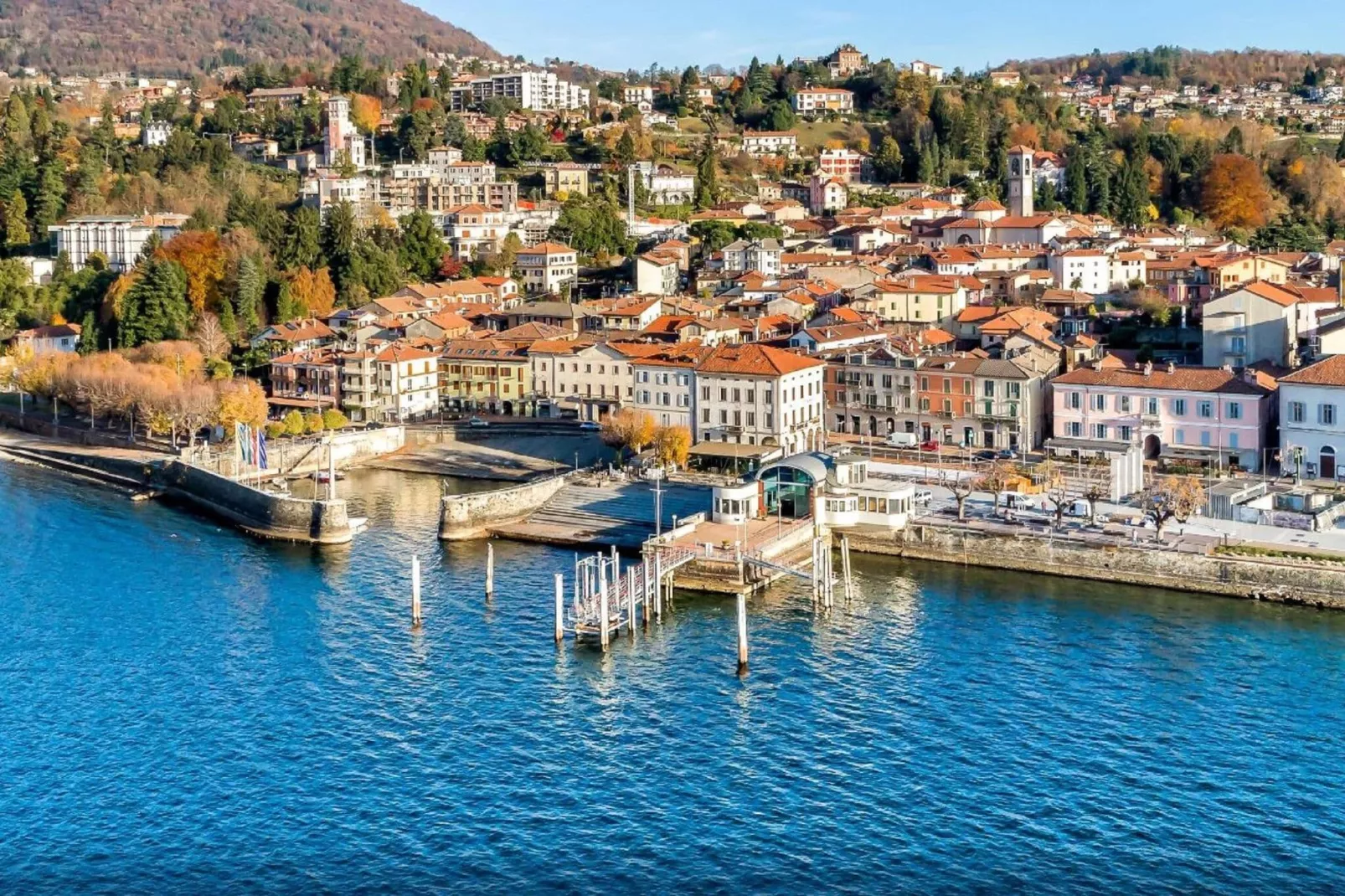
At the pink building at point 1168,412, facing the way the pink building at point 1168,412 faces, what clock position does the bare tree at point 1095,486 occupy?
The bare tree is roughly at 1 o'clock from the pink building.

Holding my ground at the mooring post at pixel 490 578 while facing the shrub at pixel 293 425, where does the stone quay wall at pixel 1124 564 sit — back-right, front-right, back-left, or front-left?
back-right

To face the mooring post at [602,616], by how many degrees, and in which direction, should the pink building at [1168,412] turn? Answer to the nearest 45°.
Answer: approximately 45° to its right

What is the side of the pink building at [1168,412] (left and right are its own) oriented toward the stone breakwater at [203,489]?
right

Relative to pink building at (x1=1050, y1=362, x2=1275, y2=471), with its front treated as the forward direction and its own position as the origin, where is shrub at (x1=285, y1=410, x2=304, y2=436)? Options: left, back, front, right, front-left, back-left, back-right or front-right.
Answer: right

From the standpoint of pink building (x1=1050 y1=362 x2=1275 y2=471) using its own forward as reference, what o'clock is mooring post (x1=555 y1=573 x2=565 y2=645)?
The mooring post is roughly at 1 o'clock from the pink building.

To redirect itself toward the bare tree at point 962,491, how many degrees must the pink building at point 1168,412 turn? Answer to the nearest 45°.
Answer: approximately 45° to its right

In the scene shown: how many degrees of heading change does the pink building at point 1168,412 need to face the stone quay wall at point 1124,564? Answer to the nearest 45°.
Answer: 0° — it already faces it

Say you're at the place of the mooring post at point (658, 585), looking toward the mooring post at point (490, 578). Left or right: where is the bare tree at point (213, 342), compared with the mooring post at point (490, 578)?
right

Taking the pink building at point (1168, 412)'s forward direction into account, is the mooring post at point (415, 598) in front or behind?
in front

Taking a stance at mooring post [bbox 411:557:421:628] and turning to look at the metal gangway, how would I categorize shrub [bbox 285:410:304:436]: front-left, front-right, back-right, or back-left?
back-left

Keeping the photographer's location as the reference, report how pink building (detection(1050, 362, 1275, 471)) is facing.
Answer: facing the viewer

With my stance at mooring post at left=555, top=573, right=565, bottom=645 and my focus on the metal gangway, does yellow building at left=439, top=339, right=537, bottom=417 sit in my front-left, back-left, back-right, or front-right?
front-left

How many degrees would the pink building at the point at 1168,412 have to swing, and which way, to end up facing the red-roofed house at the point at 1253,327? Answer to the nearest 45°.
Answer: approximately 180°

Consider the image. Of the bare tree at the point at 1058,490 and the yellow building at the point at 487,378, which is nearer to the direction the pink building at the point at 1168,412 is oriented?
the bare tree

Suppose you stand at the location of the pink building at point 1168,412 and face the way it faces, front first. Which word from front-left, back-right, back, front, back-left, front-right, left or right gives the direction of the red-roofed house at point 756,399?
right

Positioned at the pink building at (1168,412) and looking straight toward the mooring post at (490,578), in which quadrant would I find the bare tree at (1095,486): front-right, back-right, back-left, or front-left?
front-left

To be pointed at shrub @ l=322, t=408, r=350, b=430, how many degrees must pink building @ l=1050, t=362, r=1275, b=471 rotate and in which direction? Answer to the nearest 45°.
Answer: approximately 90° to its right
